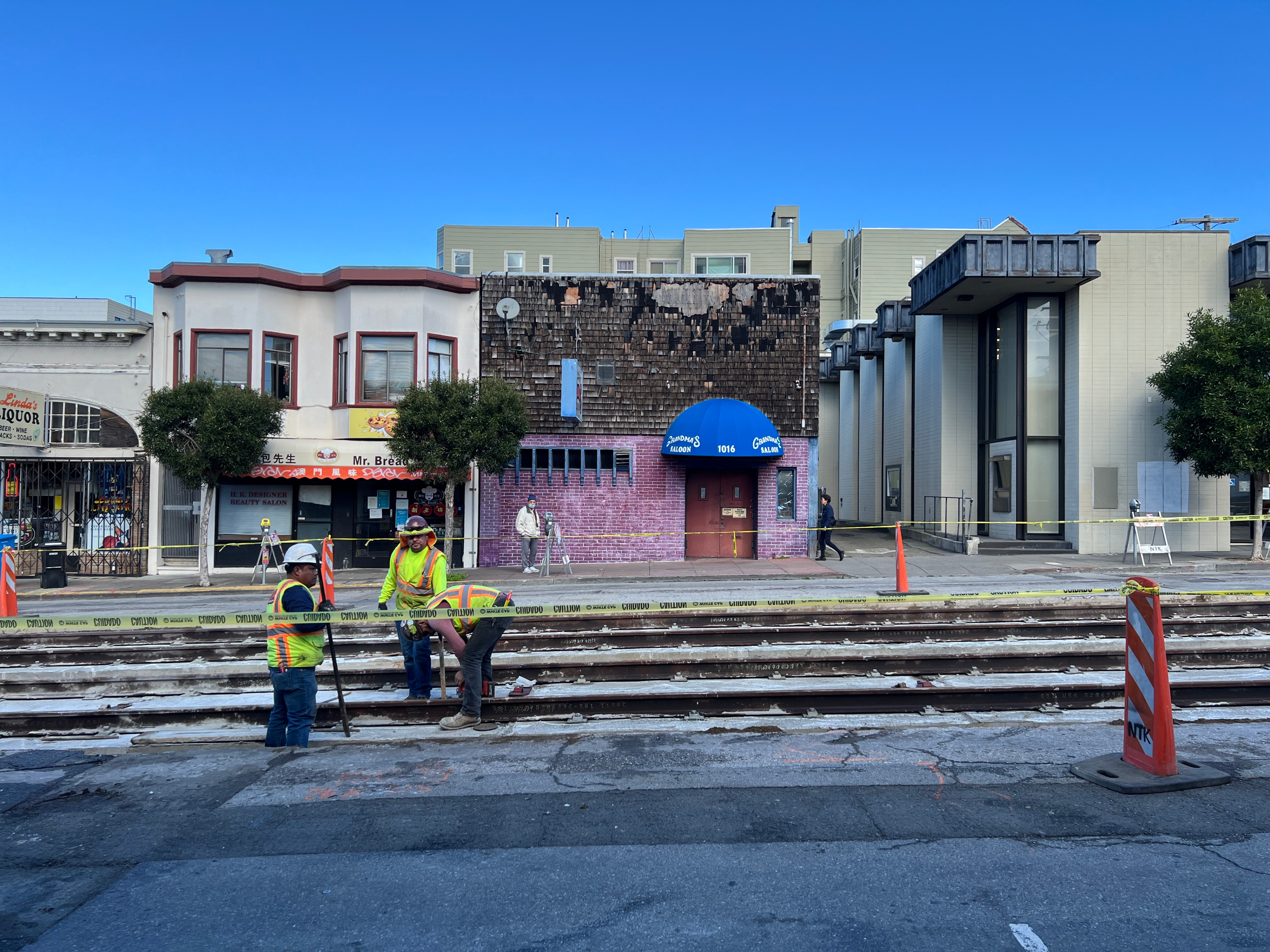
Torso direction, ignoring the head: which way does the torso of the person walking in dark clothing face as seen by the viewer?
to the viewer's left

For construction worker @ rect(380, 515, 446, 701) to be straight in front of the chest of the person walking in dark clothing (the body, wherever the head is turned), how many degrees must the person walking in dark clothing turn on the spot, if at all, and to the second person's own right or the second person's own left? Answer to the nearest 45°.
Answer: approximately 90° to the second person's own left

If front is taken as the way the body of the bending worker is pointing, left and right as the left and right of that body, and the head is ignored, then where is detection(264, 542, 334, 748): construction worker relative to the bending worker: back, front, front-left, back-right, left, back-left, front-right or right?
front

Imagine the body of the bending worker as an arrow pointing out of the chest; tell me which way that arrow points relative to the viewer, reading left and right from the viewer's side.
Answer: facing to the left of the viewer

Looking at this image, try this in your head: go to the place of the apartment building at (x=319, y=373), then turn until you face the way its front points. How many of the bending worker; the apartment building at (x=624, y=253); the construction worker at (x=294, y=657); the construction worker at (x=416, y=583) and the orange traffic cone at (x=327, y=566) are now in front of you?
4

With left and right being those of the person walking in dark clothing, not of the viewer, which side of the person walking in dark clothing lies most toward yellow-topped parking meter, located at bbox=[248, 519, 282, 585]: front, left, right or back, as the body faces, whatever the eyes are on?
front

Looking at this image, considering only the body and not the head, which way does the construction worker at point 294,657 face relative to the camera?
to the viewer's right

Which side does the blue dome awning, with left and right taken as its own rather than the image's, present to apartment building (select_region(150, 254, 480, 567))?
right

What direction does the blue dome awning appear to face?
toward the camera

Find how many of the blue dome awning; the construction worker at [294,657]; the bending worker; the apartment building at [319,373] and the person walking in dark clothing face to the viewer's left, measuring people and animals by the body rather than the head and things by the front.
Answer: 2

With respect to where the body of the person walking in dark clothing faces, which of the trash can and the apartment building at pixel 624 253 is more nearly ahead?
the trash can

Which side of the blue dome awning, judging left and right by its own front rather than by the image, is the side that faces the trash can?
right
